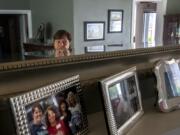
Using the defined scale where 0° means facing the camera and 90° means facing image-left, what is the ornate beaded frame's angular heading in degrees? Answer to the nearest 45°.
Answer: approximately 315°
